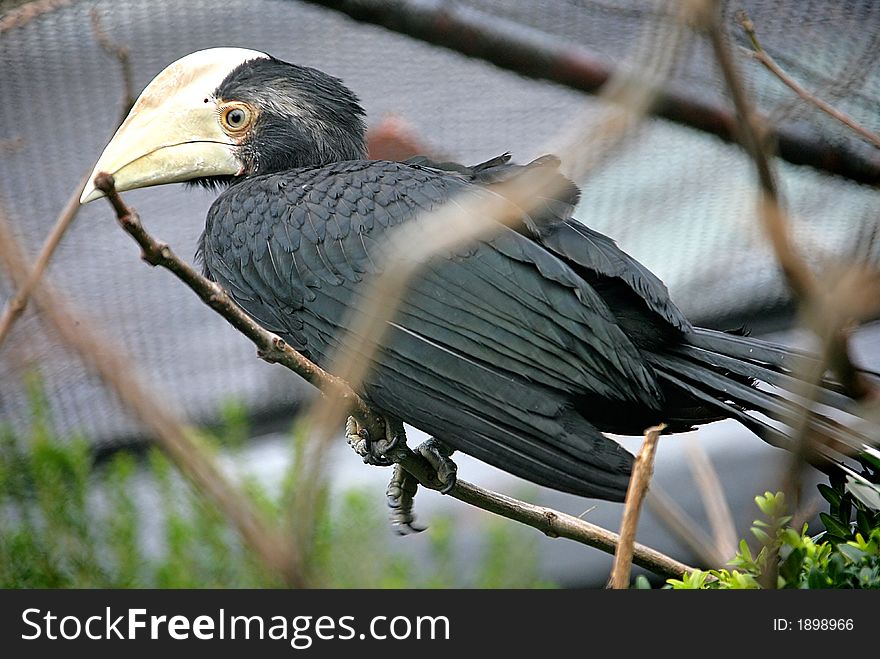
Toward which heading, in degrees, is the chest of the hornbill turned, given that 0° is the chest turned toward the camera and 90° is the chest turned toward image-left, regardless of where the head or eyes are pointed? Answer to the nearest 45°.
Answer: approximately 90°

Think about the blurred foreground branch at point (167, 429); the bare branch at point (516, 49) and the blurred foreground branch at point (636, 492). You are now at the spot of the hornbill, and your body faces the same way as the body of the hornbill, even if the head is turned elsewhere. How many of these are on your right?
1

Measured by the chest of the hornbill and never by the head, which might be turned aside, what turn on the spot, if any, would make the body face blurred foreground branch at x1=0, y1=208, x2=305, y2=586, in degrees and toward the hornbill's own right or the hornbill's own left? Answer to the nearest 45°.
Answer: approximately 90° to the hornbill's own left

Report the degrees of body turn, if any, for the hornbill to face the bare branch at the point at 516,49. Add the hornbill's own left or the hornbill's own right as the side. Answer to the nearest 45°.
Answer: approximately 90° to the hornbill's own right

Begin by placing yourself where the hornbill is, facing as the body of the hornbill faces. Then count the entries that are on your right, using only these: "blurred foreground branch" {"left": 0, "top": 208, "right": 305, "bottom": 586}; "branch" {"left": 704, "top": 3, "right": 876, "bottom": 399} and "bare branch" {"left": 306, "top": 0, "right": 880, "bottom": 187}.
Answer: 1

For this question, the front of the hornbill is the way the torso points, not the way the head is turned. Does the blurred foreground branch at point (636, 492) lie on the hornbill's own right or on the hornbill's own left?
on the hornbill's own left
